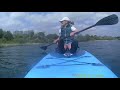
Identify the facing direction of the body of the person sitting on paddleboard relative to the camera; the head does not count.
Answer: toward the camera

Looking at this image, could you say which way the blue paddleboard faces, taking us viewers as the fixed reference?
facing the viewer
